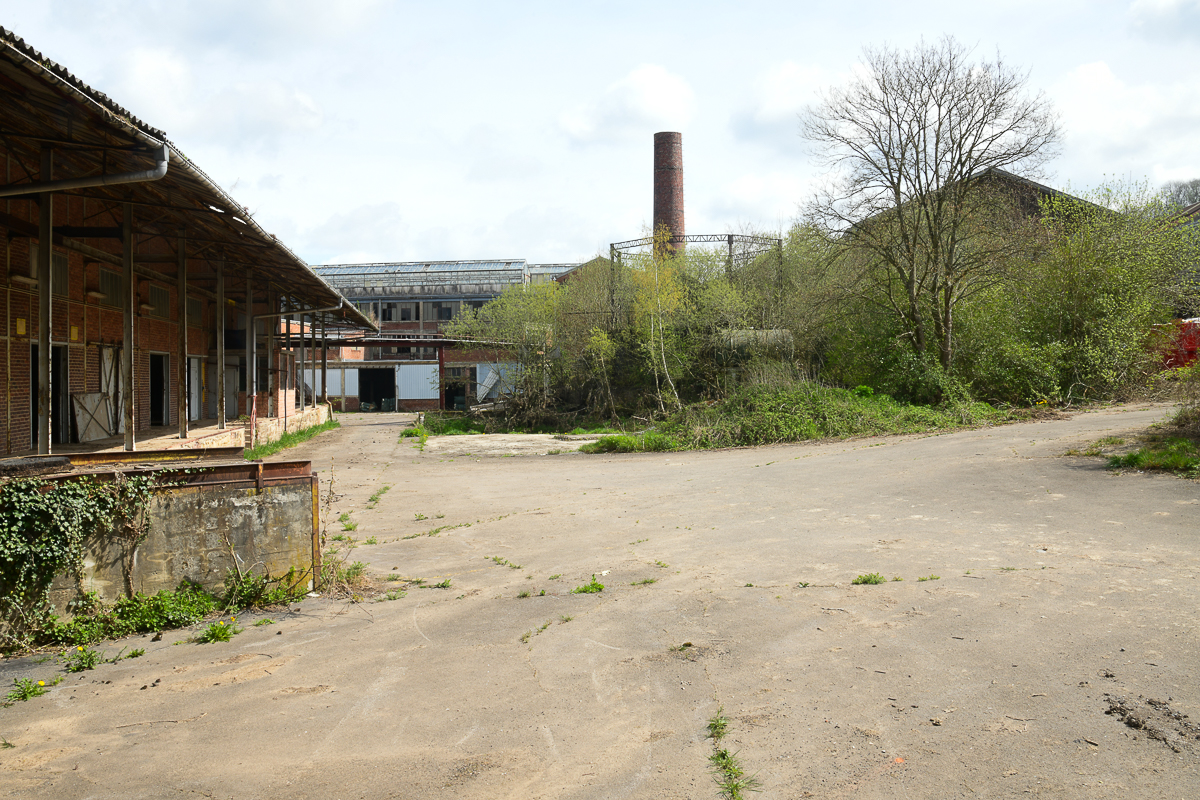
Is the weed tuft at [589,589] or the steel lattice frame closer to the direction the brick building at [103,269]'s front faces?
the weed tuft

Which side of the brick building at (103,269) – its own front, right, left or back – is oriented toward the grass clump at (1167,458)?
front

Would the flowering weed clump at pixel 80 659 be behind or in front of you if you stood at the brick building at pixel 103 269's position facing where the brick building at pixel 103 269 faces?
in front

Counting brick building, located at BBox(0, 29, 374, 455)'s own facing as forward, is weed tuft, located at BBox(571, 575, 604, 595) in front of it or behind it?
in front

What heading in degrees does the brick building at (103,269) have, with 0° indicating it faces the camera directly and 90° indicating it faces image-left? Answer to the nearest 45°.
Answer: approximately 315°

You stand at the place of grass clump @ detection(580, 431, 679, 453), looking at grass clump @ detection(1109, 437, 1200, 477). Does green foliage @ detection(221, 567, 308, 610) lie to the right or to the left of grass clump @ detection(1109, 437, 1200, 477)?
right

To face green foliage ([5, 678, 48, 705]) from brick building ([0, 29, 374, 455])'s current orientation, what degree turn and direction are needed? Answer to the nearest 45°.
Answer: approximately 45° to its right

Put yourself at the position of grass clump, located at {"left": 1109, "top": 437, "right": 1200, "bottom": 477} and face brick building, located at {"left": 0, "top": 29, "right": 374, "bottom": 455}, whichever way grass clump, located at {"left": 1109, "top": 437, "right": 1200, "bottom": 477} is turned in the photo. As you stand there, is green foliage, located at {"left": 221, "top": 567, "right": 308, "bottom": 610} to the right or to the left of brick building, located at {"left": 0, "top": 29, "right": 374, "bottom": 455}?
left

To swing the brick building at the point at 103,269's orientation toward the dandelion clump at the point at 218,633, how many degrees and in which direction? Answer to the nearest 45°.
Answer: approximately 45° to its right

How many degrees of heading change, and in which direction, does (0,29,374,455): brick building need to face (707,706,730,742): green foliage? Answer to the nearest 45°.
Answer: approximately 45° to its right
